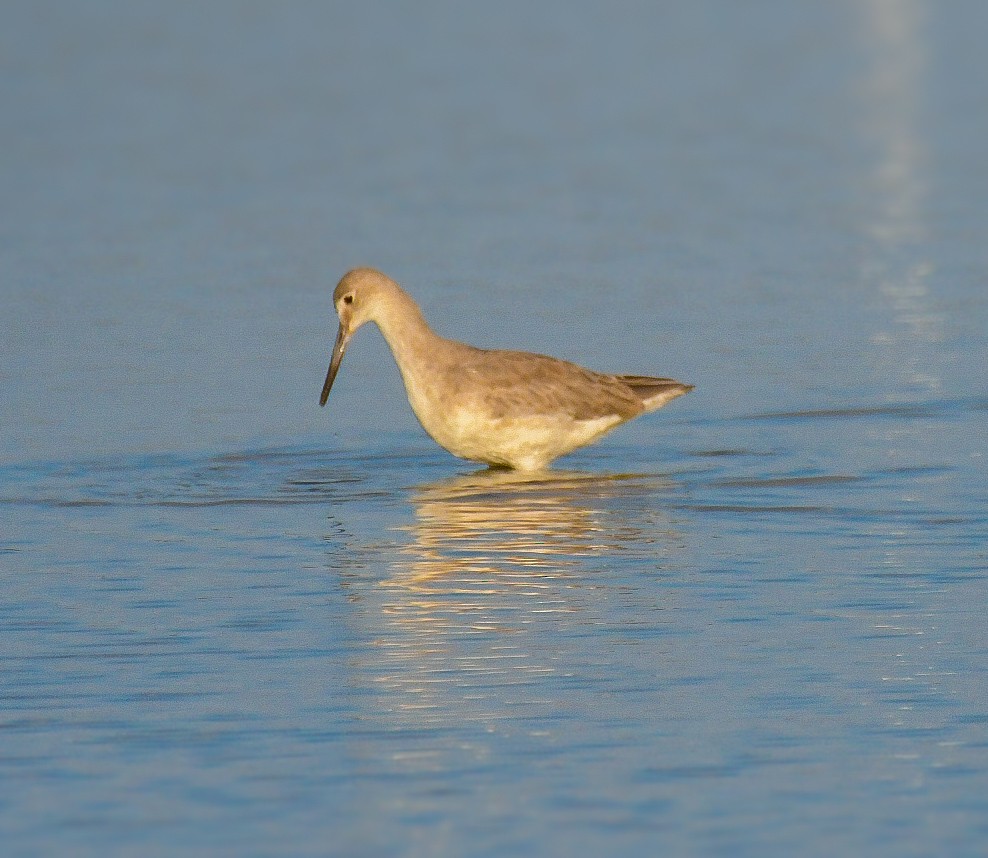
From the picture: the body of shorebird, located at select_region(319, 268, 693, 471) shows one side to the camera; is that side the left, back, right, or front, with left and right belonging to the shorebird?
left
